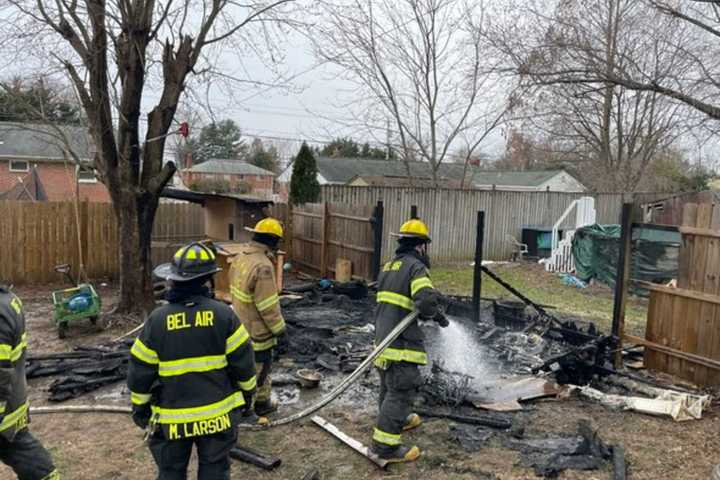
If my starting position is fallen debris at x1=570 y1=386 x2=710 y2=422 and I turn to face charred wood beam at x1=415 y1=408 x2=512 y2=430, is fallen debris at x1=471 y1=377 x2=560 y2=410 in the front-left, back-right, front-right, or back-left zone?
front-right

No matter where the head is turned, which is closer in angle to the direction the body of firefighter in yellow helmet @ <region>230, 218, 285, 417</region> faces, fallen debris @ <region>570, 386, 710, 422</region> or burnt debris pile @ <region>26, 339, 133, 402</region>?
the fallen debris

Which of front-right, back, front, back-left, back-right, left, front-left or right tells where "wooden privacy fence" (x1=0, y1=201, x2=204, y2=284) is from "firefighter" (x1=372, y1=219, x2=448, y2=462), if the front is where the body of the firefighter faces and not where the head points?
left

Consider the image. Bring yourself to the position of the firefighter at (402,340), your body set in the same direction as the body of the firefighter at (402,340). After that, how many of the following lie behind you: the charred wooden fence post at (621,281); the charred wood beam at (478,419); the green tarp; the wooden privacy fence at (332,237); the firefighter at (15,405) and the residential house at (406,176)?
1

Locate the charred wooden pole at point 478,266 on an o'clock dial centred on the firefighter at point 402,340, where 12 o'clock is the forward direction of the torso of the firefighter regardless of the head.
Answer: The charred wooden pole is roughly at 11 o'clock from the firefighter.

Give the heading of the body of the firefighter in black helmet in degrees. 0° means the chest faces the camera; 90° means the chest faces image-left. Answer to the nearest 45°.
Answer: approximately 180°

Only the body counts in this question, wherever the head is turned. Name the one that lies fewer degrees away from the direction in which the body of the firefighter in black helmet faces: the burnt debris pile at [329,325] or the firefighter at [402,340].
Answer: the burnt debris pile

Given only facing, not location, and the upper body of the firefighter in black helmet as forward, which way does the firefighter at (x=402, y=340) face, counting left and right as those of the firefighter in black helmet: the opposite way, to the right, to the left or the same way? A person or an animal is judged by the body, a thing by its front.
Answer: to the right

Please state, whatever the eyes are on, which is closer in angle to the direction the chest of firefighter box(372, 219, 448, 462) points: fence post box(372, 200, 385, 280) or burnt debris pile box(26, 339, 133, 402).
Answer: the fence post

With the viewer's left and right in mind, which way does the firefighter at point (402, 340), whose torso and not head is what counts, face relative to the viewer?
facing away from the viewer and to the right of the viewer

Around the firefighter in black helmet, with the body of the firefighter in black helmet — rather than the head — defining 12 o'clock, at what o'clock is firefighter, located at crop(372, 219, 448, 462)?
The firefighter is roughly at 2 o'clock from the firefighter in black helmet.
